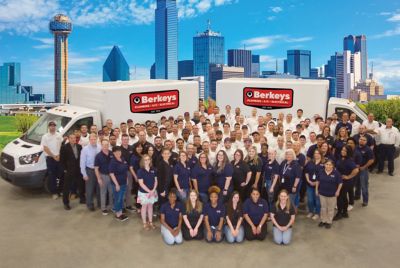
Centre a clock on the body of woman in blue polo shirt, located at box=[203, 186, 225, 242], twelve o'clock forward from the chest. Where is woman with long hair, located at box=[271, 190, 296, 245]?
The woman with long hair is roughly at 9 o'clock from the woman in blue polo shirt.

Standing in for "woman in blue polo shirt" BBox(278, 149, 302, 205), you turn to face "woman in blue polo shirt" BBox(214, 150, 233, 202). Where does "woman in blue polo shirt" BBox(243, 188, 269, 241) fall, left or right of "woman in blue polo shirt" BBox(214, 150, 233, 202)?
left

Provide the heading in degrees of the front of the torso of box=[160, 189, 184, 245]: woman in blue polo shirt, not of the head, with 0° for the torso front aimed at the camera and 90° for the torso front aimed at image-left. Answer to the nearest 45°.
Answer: approximately 0°

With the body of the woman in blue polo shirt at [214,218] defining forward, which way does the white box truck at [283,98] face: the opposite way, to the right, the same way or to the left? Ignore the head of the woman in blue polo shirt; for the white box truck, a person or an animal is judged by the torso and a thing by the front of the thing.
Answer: to the left

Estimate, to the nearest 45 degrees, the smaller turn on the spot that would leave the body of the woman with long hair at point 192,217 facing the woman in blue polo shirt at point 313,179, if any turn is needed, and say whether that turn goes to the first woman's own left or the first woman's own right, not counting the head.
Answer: approximately 135° to the first woman's own left

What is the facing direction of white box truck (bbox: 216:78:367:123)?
to the viewer's right

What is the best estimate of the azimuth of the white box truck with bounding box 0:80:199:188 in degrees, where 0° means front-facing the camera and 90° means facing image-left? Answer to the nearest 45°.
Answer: approximately 45°

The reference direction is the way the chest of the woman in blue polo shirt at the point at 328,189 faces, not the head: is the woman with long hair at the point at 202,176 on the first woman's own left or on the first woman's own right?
on the first woman's own right
